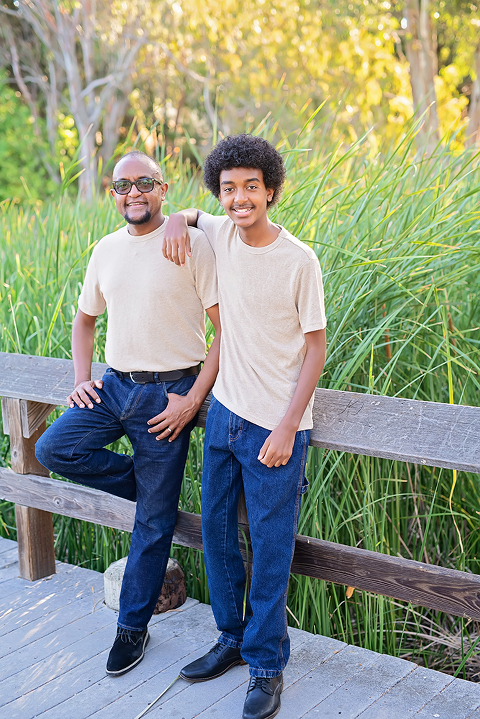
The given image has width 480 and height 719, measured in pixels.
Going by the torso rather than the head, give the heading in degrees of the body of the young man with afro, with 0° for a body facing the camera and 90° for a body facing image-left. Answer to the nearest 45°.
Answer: approximately 45°

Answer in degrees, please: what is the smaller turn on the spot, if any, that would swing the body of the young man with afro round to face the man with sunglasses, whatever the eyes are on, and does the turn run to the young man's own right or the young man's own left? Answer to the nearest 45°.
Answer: approximately 90° to the young man's own right
